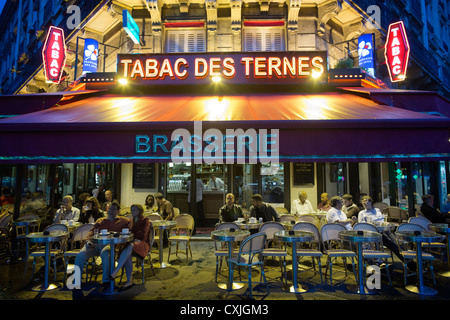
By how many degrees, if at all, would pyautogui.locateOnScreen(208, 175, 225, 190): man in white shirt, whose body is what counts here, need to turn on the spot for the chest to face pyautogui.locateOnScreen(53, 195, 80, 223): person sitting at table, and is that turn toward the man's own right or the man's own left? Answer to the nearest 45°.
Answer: approximately 45° to the man's own right

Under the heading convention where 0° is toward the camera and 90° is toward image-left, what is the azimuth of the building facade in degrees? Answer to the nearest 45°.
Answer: approximately 0°

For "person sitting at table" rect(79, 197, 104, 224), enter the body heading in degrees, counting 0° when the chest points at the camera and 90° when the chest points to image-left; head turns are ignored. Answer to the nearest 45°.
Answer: approximately 45°

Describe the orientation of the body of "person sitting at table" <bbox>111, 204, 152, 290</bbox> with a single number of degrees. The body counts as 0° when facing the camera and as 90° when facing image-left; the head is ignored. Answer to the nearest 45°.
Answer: approximately 45°

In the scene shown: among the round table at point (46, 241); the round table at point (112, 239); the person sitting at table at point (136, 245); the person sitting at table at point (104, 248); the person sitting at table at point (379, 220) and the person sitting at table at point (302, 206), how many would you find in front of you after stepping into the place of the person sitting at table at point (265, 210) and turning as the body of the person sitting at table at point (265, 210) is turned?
4

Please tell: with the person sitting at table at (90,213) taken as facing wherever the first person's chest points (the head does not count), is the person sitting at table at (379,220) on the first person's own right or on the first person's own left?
on the first person's own left

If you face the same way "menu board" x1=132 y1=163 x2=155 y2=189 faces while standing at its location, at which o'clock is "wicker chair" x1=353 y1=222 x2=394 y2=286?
The wicker chair is roughly at 11 o'clock from the menu board.
